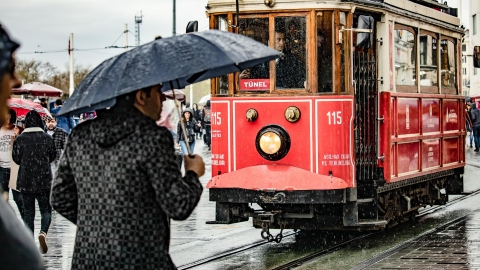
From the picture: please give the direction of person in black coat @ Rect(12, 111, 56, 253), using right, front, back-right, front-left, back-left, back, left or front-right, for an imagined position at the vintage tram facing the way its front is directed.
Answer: front-right

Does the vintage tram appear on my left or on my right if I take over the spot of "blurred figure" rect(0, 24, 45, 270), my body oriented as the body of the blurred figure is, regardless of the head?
on my left

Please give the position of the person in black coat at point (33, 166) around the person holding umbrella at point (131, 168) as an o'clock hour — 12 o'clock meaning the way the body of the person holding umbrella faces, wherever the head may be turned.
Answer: The person in black coat is roughly at 10 o'clock from the person holding umbrella.

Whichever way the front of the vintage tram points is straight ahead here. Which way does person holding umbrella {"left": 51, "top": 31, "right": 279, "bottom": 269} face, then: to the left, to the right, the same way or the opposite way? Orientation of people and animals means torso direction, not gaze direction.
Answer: the opposite way

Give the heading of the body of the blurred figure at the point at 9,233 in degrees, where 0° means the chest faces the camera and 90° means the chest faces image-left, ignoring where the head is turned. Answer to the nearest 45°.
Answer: approximately 270°

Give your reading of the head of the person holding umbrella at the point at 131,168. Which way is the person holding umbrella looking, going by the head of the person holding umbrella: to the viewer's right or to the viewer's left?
to the viewer's right

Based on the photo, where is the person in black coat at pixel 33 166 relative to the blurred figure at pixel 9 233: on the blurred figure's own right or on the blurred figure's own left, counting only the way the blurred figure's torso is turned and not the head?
on the blurred figure's own left

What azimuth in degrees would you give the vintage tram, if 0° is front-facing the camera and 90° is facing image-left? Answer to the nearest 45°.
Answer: approximately 45°
